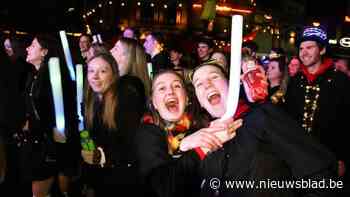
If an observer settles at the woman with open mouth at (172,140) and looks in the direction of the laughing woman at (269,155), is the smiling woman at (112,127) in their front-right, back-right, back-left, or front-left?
back-left

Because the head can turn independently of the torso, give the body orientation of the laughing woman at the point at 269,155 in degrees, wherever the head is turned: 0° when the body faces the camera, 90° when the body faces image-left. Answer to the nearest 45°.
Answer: approximately 45°

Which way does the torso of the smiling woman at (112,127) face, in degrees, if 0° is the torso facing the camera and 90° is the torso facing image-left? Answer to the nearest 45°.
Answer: approximately 45°

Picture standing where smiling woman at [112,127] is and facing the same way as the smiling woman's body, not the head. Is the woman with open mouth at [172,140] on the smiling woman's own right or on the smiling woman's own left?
on the smiling woman's own left

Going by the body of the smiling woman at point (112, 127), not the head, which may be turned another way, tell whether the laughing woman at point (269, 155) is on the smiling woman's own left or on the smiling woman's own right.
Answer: on the smiling woman's own left

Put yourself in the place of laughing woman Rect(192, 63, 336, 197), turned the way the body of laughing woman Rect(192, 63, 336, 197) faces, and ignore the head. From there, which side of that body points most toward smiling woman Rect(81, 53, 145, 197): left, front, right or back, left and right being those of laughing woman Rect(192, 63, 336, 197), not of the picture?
right
